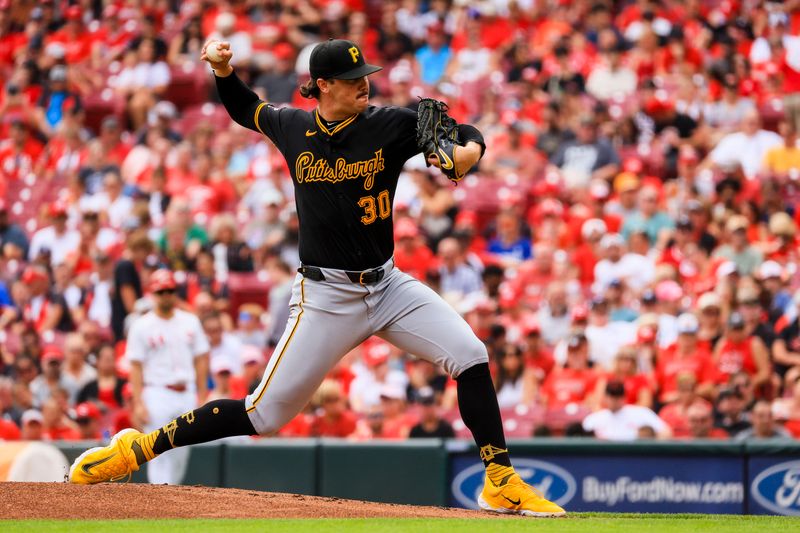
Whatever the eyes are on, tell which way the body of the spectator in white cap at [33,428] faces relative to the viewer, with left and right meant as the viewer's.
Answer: facing the viewer

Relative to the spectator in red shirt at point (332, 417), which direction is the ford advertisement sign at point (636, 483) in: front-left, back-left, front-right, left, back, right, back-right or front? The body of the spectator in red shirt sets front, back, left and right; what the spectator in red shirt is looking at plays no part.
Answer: front-left

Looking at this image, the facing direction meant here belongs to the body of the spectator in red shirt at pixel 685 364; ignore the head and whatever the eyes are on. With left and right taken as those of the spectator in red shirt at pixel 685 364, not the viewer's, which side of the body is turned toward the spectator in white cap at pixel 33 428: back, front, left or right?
right

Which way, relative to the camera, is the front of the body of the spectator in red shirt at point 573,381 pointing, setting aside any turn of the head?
toward the camera

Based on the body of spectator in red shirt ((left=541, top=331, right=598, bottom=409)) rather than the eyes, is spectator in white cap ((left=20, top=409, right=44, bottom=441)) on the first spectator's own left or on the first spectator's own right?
on the first spectator's own right

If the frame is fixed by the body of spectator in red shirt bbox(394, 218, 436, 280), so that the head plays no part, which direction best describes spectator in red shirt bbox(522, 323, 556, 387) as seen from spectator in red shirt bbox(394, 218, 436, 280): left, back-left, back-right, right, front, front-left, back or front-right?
front-left

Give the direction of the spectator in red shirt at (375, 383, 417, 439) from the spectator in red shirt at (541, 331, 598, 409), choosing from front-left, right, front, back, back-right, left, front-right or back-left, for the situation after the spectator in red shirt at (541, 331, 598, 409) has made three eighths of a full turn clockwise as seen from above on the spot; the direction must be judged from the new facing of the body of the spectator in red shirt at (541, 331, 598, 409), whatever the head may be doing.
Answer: front-left

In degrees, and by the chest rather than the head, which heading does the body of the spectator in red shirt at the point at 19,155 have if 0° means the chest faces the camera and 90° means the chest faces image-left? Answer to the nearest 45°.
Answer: approximately 0°

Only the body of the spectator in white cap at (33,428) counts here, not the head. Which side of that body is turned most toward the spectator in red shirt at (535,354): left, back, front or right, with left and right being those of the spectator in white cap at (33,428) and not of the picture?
left

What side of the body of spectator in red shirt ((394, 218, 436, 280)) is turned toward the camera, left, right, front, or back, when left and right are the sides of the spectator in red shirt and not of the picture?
front
